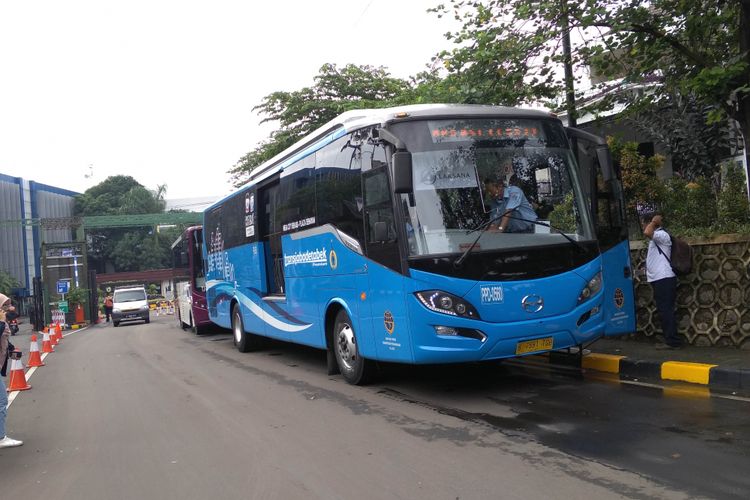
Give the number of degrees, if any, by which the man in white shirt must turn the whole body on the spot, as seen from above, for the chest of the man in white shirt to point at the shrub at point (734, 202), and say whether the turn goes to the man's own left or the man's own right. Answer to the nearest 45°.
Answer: approximately 135° to the man's own right

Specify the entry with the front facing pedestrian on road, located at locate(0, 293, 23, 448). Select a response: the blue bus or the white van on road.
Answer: the white van on road

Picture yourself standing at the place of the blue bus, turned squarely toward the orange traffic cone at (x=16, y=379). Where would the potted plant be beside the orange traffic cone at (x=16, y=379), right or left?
right

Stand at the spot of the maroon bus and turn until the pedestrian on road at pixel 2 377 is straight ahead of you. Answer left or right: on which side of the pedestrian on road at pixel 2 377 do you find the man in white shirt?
left

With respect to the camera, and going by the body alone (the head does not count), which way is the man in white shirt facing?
to the viewer's left

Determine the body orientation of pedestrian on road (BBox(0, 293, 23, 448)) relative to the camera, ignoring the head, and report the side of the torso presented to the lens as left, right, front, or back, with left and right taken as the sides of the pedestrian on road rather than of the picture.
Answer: right

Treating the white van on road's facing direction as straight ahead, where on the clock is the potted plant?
The potted plant is roughly at 4 o'clock from the white van on road.
